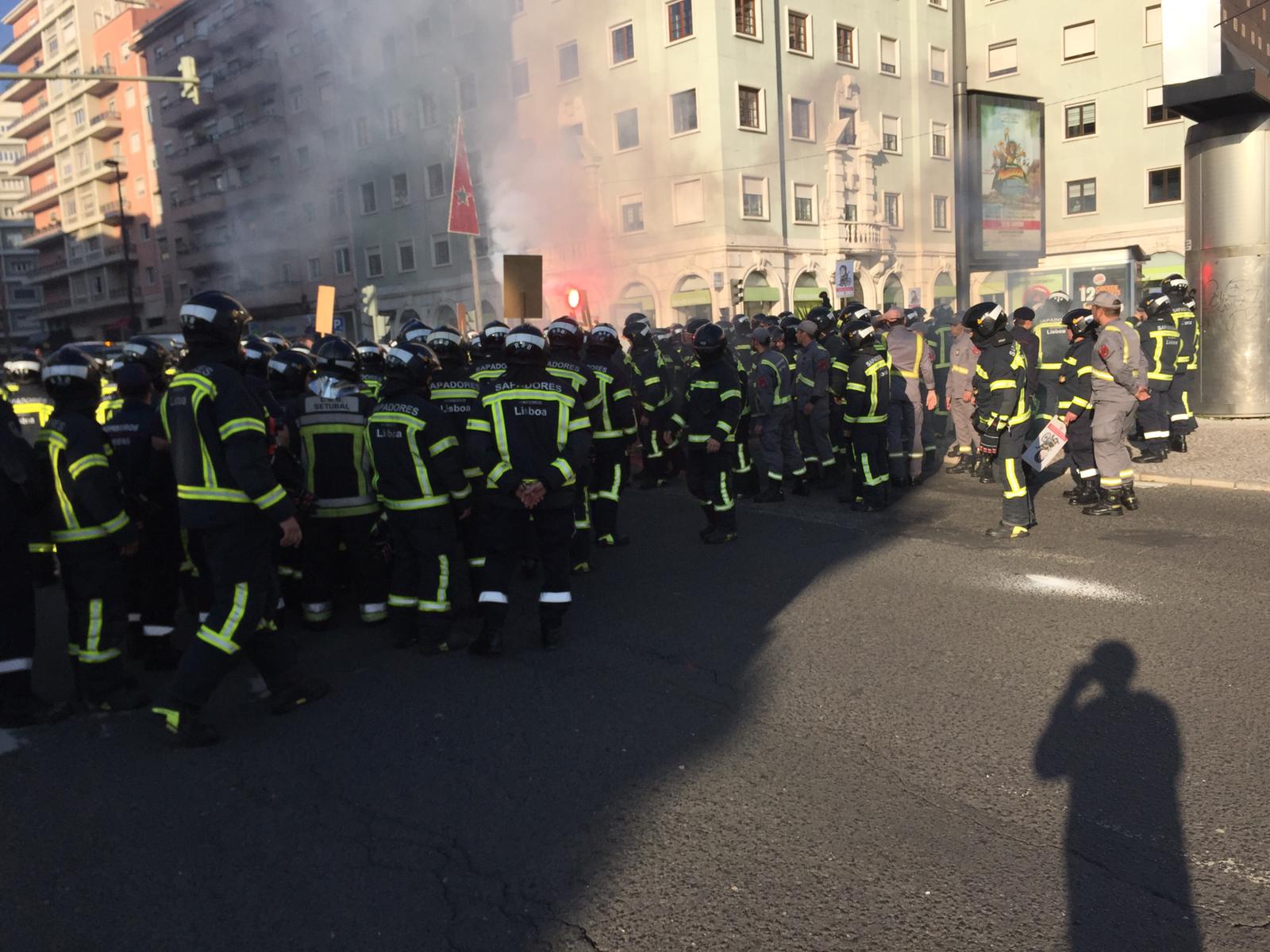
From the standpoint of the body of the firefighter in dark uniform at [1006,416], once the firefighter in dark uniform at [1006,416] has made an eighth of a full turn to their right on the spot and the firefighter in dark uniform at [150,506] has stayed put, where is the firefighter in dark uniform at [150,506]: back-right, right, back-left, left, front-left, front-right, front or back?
left

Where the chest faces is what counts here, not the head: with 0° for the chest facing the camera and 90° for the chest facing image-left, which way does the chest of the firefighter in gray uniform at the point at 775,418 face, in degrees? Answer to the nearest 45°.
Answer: approximately 135°

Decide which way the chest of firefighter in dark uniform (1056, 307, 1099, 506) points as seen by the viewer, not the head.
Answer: to the viewer's left

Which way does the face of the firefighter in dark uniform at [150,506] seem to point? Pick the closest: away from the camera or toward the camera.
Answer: away from the camera

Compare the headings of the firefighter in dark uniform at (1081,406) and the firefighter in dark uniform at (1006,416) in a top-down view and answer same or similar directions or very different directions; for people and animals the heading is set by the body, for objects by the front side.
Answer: same or similar directions

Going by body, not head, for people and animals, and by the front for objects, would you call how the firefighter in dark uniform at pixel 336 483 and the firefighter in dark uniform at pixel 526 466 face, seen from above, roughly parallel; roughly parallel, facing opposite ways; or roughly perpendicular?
roughly parallel

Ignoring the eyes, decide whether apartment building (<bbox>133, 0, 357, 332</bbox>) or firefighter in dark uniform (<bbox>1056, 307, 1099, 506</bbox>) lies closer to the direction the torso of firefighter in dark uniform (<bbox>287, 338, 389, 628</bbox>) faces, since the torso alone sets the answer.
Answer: the apartment building

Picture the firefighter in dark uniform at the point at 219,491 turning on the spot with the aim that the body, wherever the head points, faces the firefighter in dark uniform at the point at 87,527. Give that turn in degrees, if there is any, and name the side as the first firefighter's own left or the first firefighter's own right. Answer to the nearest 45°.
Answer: approximately 90° to the first firefighter's own left

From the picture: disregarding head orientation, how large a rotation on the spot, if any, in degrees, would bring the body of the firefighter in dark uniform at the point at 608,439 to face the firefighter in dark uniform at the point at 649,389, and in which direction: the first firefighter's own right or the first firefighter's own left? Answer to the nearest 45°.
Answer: approximately 45° to the first firefighter's own left

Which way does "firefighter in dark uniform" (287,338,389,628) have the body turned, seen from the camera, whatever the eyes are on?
away from the camera

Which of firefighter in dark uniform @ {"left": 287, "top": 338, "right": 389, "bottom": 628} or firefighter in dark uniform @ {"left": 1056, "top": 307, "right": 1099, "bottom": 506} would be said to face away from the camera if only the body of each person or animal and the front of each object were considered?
firefighter in dark uniform @ {"left": 287, "top": 338, "right": 389, "bottom": 628}

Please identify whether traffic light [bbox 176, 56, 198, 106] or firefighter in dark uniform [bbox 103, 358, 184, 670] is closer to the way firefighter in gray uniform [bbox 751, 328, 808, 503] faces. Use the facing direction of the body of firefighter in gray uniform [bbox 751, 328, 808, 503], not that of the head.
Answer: the traffic light

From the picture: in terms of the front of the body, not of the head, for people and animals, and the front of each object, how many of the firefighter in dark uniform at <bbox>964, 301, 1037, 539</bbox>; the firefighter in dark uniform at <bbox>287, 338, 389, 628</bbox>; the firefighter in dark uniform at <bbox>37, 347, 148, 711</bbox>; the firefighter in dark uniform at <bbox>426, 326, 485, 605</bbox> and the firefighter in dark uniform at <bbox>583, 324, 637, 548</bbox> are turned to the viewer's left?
1

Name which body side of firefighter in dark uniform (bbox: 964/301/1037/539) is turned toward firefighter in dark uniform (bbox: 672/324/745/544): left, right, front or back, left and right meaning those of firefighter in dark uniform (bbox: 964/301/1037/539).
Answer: front

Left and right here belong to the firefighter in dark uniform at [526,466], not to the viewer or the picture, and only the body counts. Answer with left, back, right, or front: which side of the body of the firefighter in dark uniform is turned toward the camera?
back

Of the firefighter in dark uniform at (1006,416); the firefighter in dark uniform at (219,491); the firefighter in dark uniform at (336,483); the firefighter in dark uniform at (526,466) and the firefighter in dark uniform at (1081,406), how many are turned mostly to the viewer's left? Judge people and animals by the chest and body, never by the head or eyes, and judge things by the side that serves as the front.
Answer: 2

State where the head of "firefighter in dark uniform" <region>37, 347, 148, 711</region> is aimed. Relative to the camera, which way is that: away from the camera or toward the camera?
away from the camera

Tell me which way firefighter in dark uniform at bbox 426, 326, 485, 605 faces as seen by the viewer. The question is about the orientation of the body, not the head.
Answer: away from the camera

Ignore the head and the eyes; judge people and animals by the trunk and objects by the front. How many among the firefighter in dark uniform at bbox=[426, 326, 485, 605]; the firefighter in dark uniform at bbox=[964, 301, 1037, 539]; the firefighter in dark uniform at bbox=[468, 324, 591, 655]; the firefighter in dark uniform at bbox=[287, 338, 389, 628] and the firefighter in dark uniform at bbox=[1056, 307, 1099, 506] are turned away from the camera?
3
